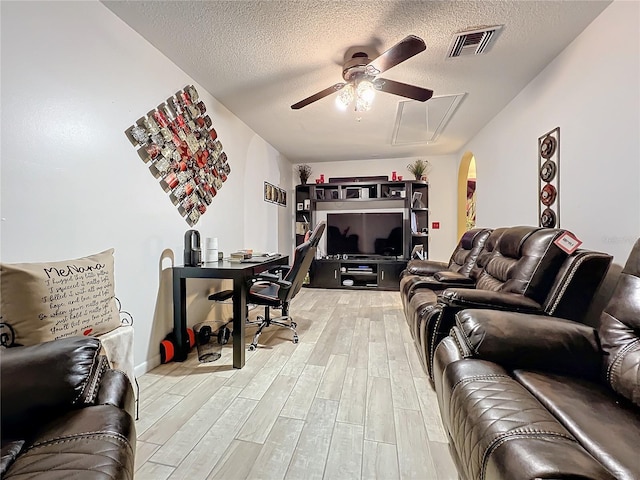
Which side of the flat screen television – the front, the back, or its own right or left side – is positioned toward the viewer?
front

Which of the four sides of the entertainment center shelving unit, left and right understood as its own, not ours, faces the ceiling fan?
front

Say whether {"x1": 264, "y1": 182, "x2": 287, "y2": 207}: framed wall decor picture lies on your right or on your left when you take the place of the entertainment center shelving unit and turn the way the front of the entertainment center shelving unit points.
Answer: on your right

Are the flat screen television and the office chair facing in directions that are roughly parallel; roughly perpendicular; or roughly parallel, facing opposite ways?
roughly perpendicular

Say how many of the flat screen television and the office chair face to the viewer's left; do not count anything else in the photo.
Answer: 1

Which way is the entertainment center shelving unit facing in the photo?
toward the camera

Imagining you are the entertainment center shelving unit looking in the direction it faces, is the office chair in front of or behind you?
in front

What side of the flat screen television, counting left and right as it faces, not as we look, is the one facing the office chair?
front

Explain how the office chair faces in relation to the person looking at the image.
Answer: facing to the left of the viewer

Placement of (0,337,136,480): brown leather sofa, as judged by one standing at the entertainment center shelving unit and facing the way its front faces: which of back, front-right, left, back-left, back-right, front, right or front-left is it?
front

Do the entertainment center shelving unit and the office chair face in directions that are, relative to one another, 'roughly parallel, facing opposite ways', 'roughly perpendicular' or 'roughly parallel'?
roughly perpendicular

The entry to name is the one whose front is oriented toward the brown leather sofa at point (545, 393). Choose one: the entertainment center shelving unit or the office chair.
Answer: the entertainment center shelving unit

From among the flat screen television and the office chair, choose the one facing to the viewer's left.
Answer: the office chair

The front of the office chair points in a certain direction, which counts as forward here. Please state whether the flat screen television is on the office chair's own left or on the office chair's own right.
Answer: on the office chair's own right

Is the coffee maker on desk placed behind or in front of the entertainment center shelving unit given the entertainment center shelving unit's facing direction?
in front
